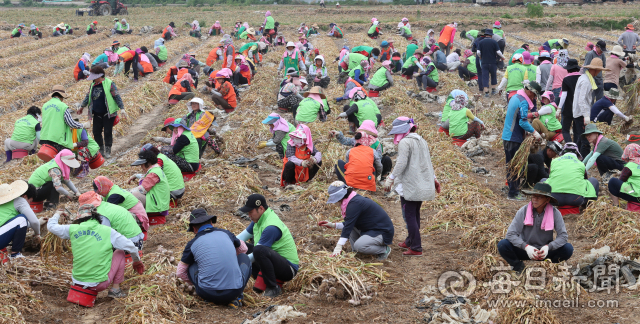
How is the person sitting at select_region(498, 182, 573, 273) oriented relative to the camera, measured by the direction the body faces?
toward the camera

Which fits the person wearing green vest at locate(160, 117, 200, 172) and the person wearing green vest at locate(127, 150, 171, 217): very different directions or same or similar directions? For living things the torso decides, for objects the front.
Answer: same or similar directions

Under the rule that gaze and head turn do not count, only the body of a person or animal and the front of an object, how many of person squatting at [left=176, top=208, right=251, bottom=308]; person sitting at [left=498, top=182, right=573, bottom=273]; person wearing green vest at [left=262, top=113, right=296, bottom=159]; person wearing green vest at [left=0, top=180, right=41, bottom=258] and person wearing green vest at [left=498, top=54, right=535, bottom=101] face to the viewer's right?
1

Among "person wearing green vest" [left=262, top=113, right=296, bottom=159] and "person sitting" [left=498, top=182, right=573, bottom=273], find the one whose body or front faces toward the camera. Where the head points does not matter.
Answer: the person sitting

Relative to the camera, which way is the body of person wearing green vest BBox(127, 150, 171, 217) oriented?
to the viewer's left

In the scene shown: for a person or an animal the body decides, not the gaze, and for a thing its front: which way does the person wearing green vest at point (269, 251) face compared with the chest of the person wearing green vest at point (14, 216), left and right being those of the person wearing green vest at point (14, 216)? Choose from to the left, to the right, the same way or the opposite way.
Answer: the opposite way

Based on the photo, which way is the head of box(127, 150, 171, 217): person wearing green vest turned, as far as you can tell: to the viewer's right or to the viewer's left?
to the viewer's left

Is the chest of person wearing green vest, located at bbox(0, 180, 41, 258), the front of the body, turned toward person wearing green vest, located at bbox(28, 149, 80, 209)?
no

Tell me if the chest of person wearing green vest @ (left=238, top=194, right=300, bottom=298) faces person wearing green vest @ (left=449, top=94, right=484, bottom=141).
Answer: no

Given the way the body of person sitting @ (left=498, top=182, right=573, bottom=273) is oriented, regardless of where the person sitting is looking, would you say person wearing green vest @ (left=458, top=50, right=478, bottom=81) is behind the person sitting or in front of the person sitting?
behind

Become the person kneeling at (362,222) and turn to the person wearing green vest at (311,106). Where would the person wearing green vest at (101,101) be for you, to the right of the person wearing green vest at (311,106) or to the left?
left

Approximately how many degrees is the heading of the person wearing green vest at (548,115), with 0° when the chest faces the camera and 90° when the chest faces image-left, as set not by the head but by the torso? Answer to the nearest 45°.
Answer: approximately 90°

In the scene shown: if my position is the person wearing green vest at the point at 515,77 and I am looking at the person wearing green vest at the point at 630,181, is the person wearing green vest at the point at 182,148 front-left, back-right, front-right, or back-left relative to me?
front-right

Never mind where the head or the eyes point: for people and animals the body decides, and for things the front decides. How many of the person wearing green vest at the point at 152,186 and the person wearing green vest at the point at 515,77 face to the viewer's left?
1

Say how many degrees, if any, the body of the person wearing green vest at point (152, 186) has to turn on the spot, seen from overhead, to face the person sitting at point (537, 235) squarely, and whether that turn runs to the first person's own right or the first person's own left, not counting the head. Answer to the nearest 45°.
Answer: approximately 135° to the first person's own left

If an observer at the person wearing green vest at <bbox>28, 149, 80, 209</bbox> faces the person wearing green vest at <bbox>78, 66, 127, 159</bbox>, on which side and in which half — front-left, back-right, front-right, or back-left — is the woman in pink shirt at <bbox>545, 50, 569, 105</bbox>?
front-right

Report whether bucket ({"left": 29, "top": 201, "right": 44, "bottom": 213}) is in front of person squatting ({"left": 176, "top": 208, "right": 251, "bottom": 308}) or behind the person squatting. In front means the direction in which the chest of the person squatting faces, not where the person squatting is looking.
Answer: in front

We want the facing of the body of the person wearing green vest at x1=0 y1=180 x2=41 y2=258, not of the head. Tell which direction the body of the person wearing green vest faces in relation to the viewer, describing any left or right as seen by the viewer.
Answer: facing to the right of the viewer

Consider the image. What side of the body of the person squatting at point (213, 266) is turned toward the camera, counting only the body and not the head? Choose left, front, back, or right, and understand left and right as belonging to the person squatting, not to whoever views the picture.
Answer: back
